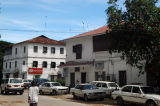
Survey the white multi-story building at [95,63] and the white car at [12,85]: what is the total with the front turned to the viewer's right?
0

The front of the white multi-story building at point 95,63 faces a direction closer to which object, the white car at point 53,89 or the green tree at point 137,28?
the white car

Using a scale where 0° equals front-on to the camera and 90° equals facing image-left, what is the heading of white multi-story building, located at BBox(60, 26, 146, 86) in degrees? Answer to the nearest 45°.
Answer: approximately 45°

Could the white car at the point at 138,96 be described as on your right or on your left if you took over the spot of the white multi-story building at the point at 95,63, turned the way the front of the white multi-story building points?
on your left
